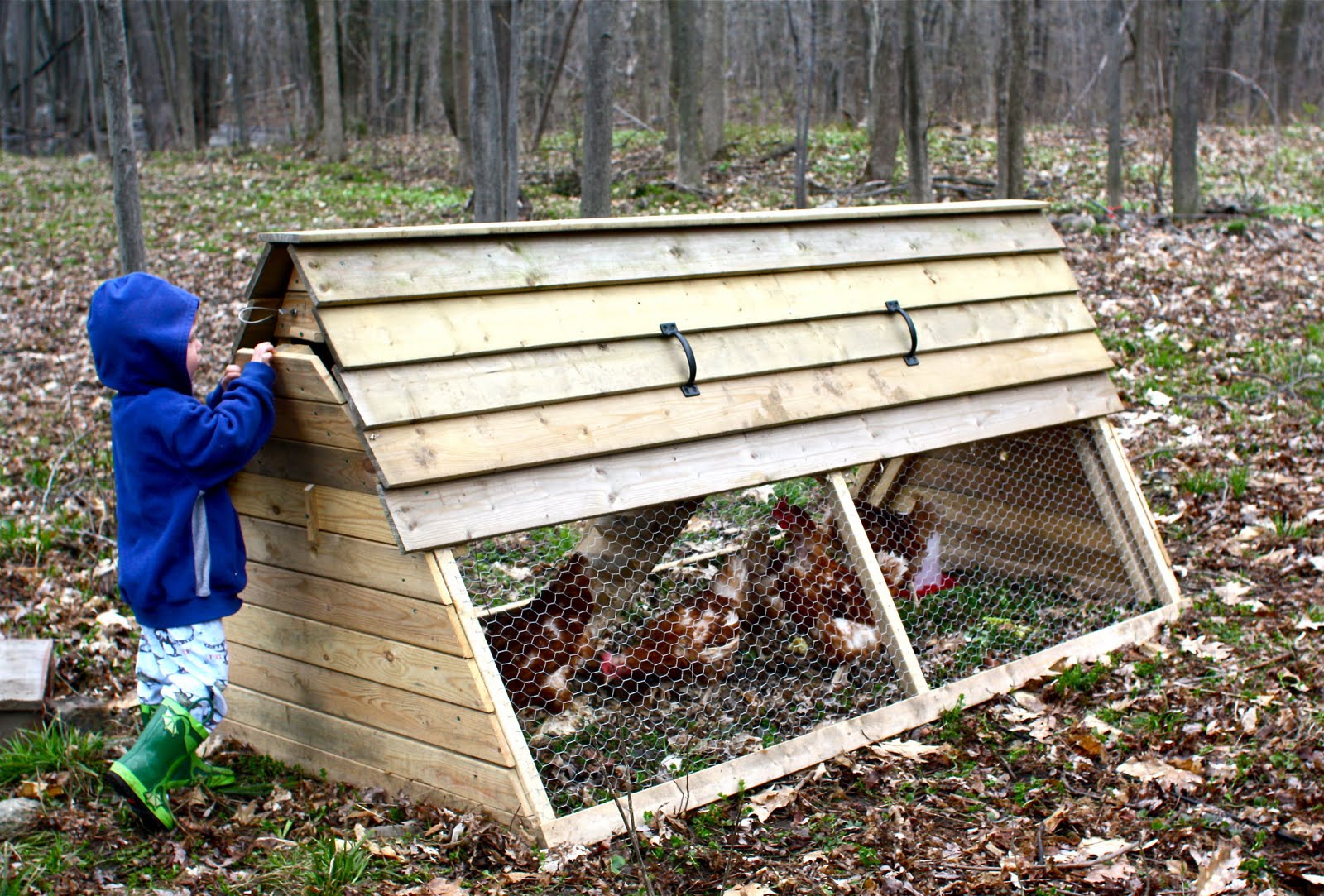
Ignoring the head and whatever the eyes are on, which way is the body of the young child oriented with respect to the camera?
to the viewer's right

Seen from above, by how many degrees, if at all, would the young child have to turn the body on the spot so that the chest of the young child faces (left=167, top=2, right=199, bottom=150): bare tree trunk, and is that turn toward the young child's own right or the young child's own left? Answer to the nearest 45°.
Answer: approximately 90° to the young child's own left

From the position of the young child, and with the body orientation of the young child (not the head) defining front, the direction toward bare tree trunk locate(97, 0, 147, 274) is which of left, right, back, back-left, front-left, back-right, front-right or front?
left

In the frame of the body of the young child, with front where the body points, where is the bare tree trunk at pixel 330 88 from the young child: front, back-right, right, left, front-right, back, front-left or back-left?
left

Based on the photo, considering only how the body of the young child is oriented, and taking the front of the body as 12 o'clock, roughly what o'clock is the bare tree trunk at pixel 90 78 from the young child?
The bare tree trunk is roughly at 9 o'clock from the young child.

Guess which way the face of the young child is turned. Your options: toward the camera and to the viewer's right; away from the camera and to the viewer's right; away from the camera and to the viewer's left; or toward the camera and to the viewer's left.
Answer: away from the camera and to the viewer's right

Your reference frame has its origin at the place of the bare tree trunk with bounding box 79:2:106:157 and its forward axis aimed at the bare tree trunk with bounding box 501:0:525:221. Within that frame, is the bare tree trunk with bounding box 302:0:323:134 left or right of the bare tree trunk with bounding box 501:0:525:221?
left

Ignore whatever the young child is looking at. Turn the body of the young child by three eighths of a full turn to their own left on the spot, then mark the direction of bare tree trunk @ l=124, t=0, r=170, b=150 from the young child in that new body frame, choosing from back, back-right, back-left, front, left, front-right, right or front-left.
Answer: front-right

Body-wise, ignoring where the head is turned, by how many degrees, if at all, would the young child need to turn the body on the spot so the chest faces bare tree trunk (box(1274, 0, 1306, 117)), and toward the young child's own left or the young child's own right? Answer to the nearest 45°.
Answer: approximately 45° to the young child's own left

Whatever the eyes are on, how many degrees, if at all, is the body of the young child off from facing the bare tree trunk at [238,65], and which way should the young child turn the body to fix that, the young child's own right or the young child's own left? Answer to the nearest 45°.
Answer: approximately 90° to the young child's own left

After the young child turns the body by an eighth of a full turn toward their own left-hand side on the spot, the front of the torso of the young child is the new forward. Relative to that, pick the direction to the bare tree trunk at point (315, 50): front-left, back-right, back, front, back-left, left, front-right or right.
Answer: front-left
